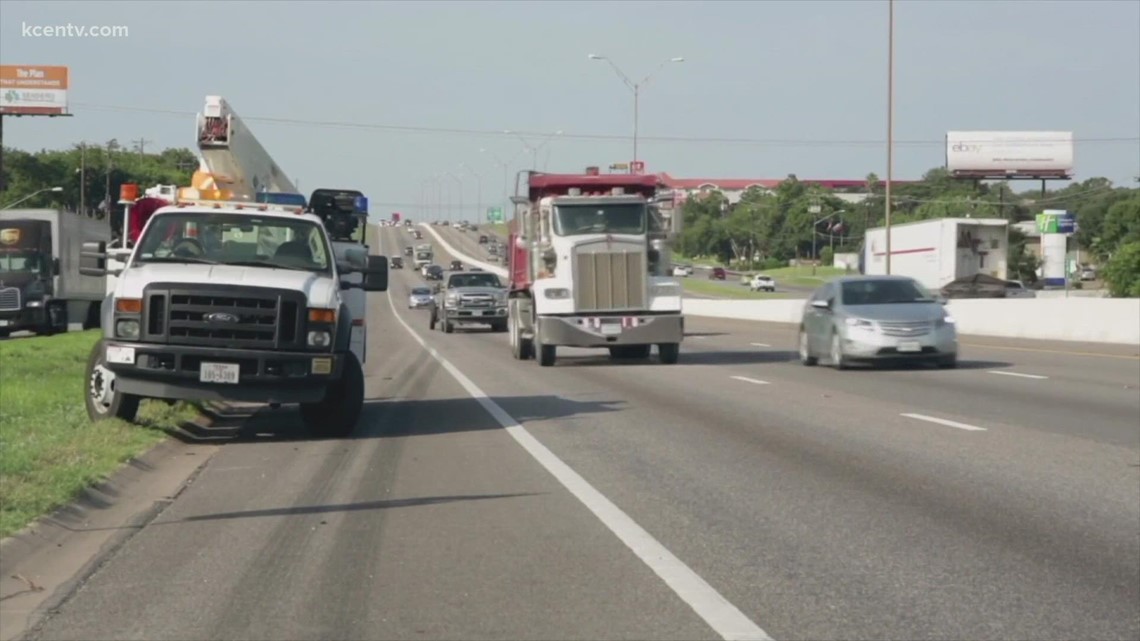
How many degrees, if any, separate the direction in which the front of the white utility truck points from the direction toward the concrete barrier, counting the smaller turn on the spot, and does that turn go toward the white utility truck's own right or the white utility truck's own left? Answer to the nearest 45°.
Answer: approximately 135° to the white utility truck's own left

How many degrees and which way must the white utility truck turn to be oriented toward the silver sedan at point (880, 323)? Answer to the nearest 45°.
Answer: approximately 135° to its left

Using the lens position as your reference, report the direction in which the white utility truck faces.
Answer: facing the viewer
